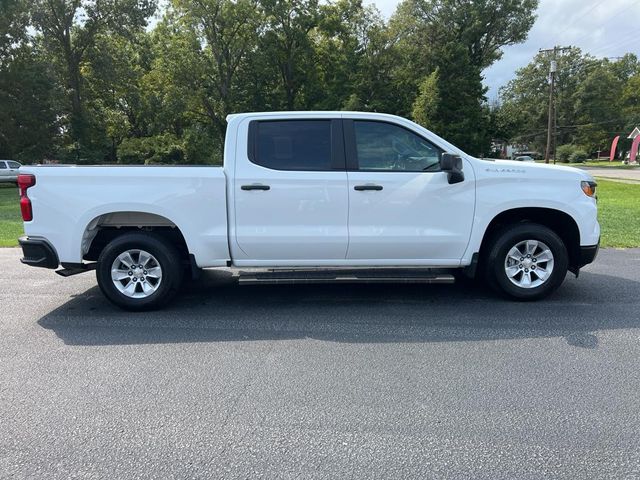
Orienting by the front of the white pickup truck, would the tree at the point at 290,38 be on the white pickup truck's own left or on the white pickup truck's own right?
on the white pickup truck's own left

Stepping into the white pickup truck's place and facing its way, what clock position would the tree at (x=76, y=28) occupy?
The tree is roughly at 8 o'clock from the white pickup truck.

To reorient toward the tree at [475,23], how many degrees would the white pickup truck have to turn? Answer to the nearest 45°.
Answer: approximately 90° to its left

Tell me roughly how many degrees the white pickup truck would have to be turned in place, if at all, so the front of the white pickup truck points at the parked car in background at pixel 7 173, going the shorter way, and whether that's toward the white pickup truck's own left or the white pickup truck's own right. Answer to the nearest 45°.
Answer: approximately 135° to the white pickup truck's own left

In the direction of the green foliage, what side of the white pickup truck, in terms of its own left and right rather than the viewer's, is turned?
left

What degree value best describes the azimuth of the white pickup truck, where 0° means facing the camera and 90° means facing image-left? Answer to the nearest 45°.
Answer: approximately 270°

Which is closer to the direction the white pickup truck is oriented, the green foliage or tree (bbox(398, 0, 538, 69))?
the tree

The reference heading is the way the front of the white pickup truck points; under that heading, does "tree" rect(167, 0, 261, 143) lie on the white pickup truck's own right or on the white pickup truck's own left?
on the white pickup truck's own left
